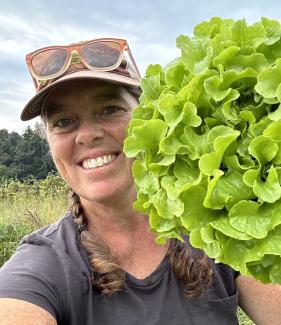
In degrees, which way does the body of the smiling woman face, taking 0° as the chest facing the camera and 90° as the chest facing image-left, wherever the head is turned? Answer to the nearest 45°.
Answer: approximately 0°
